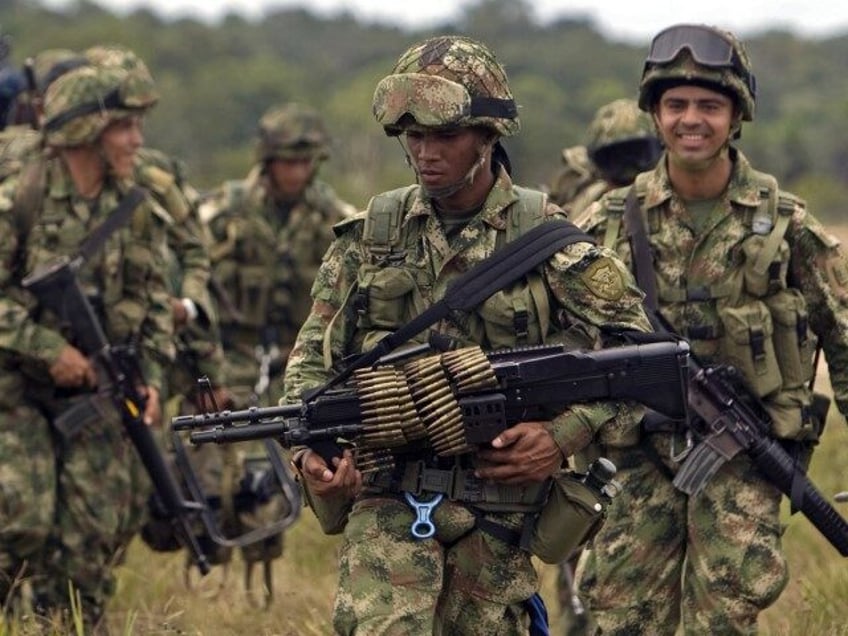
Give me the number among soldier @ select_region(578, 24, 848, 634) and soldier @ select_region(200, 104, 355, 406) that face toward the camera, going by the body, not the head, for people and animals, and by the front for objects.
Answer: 2

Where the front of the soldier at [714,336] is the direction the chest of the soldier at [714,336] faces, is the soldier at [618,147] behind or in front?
behind

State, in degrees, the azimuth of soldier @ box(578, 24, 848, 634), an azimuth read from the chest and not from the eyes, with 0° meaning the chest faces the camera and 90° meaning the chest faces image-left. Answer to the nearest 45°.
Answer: approximately 0°

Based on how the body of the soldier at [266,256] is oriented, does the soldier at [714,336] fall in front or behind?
in front
